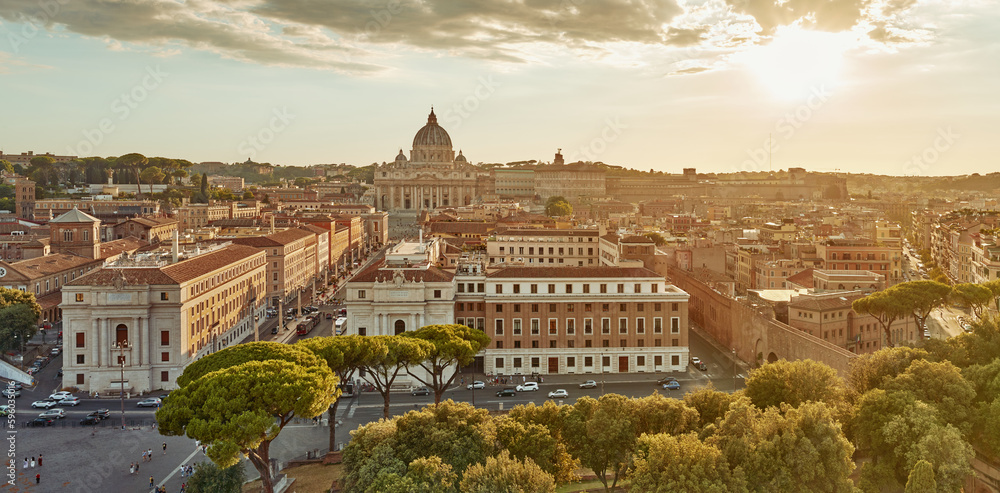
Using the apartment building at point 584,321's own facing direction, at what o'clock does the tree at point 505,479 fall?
The tree is roughly at 12 o'clock from the apartment building.

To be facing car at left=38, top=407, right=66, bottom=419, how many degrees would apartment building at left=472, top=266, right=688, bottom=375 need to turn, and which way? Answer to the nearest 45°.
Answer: approximately 45° to its right

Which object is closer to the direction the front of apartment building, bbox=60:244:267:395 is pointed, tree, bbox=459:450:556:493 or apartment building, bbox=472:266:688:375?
the tree

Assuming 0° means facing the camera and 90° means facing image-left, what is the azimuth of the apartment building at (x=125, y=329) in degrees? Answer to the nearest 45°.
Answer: approximately 0°

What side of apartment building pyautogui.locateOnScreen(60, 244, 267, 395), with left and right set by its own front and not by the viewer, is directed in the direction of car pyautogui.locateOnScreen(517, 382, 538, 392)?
left

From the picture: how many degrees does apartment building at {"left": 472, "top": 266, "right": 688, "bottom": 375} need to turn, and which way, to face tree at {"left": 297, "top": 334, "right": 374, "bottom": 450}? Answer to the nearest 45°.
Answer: approximately 45° to its right

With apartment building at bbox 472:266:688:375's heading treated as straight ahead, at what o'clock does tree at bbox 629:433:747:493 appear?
The tree is roughly at 12 o'clock from the apartment building.

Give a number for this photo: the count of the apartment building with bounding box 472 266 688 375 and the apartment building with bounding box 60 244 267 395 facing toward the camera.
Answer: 2
